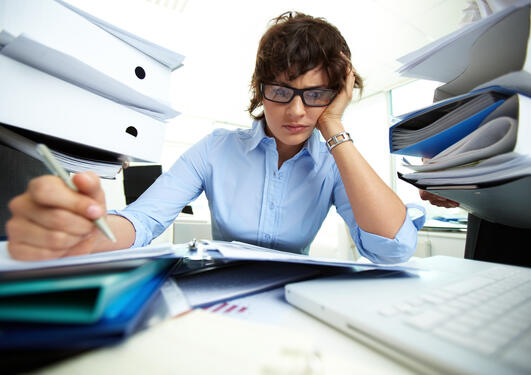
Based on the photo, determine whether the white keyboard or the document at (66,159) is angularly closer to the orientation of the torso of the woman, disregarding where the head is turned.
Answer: the white keyboard

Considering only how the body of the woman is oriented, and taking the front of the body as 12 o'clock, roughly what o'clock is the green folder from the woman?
The green folder is roughly at 1 o'clock from the woman.

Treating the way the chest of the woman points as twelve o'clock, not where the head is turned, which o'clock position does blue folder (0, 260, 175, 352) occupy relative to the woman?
The blue folder is roughly at 1 o'clock from the woman.

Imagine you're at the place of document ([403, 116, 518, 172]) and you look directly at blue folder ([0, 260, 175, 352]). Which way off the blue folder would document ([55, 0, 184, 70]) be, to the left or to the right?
right

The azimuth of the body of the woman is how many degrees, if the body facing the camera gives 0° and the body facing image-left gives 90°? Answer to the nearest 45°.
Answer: approximately 0°

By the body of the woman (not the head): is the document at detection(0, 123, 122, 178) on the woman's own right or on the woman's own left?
on the woman's own right
